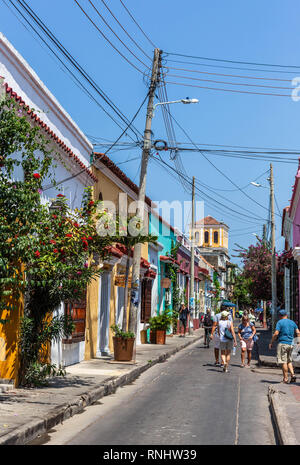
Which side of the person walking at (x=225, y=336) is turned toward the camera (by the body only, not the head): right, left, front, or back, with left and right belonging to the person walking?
back

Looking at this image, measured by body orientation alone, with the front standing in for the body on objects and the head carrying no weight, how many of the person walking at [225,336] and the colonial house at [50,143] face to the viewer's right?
1

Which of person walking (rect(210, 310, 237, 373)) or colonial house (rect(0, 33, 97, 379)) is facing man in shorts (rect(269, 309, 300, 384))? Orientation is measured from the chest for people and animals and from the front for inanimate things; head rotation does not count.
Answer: the colonial house

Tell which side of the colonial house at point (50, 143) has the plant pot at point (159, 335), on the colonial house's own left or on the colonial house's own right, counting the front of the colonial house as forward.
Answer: on the colonial house's own left

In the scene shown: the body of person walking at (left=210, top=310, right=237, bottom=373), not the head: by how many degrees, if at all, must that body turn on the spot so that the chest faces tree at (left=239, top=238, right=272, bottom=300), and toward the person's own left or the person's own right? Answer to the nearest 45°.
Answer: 0° — they already face it

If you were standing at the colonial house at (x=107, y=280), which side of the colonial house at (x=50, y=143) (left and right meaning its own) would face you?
left

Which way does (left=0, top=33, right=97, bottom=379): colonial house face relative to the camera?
to the viewer's right

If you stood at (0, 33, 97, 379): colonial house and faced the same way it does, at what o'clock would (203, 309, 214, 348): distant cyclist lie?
The distant cyclist is roughly at 10 o'clock from the colonial house.

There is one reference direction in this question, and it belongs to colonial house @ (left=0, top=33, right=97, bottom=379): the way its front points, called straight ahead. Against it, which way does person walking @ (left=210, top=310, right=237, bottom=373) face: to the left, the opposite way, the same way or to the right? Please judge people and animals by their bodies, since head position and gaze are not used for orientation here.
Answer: to the left

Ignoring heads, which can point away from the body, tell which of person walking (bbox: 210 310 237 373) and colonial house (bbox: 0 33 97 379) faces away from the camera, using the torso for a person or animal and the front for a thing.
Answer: the person walking

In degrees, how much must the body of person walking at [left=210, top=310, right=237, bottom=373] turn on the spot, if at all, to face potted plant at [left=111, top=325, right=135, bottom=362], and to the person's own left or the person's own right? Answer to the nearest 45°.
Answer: approximately 90° to the person's own left

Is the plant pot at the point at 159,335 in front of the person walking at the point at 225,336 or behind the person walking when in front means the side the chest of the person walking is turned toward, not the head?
in front
